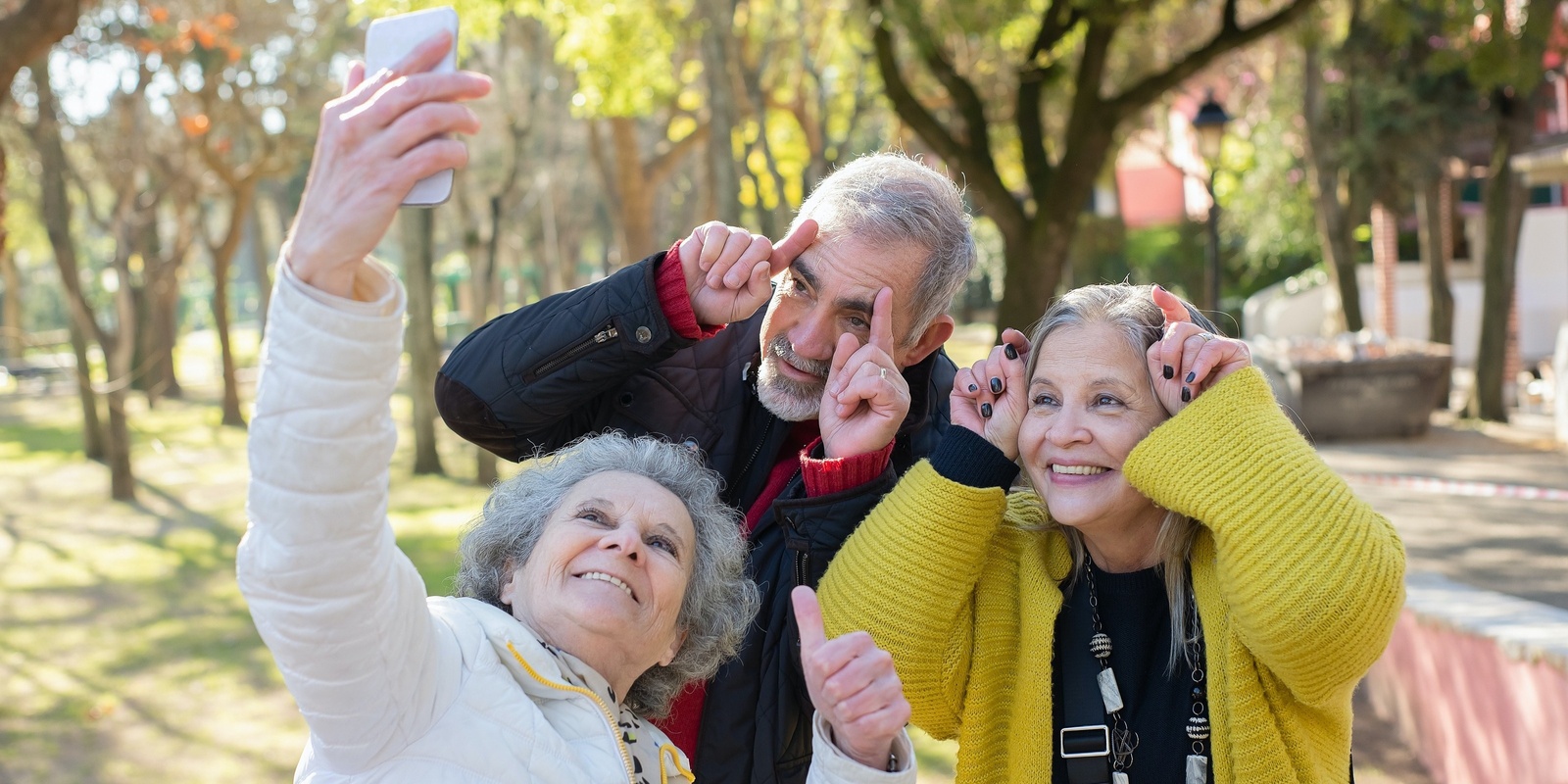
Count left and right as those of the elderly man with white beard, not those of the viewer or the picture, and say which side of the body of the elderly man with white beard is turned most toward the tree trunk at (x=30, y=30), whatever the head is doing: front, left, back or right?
right

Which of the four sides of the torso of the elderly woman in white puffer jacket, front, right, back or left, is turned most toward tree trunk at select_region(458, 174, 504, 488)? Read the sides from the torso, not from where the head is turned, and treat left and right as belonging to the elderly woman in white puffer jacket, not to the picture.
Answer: back

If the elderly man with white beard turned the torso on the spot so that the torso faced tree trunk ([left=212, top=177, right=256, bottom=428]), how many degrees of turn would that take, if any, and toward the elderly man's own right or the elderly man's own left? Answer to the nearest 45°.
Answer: approximately 135° to the elderly man's own right

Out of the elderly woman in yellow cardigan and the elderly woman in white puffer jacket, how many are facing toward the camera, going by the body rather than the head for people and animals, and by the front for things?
2

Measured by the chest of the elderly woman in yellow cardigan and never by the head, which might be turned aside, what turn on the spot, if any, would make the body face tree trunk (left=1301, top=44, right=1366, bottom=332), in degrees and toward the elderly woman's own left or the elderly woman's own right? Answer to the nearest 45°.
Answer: approximately 180°

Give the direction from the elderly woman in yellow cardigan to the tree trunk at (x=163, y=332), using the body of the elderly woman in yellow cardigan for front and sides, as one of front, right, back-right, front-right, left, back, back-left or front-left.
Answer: back-right

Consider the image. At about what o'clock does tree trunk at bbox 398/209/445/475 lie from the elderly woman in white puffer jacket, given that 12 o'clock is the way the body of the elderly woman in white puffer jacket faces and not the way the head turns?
The tree trunk is roughly at 6 o'clock from the elderly woman in white puffer jacket.

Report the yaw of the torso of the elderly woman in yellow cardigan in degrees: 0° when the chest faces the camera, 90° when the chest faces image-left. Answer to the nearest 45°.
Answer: approximately 0°
